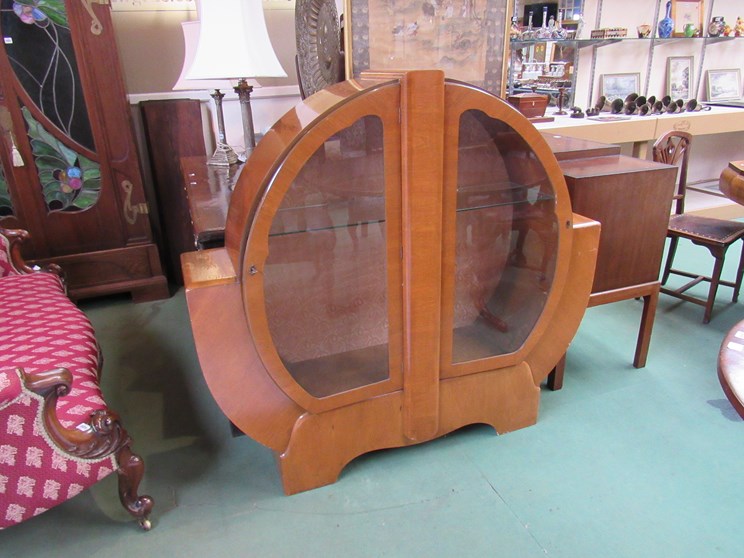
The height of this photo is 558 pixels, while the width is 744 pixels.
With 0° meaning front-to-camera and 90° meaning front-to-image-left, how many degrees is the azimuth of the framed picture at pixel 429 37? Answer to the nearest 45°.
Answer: approximately 0°

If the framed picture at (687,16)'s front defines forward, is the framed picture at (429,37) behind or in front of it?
in front

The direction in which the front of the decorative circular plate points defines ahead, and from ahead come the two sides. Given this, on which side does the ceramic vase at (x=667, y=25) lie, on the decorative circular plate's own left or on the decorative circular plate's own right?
on the decorative circular plate's own left

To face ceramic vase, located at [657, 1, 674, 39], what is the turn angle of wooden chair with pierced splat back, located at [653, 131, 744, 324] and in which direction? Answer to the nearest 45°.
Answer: approximately 135° to its left

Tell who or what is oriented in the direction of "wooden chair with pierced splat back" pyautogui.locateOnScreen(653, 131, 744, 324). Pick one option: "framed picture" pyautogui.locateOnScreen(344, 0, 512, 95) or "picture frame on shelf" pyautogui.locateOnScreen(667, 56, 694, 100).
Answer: the picture frame on shelf

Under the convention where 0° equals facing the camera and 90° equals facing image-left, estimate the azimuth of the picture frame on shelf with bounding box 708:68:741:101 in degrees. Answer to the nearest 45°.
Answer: approximately 0°
